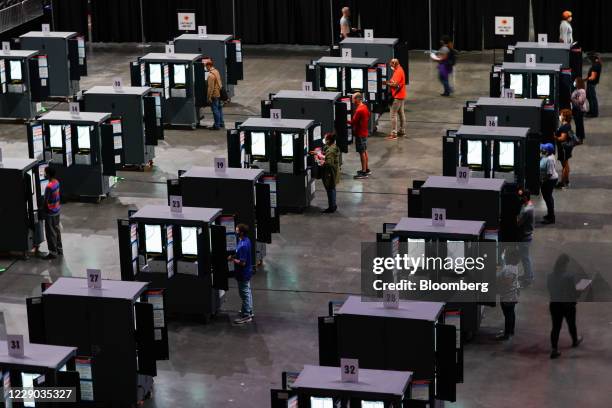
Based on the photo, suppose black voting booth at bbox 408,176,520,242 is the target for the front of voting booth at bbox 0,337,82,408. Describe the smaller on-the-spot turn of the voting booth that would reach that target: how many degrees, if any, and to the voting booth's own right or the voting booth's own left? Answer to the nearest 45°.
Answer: approximately 135° to the voting booth's own left

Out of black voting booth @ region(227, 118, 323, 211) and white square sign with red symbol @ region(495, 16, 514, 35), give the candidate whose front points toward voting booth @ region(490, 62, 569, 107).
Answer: the white square sign with red symbol

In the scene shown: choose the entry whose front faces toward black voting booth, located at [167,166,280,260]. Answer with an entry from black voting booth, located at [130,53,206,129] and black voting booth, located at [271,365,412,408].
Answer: black voting booth, located at [130,53,206,129]

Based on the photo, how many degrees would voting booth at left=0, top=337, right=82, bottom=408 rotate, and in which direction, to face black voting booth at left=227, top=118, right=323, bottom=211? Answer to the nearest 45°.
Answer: approximately 135° to its left

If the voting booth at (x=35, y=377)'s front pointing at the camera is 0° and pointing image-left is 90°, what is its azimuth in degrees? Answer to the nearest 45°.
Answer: approximately 0°

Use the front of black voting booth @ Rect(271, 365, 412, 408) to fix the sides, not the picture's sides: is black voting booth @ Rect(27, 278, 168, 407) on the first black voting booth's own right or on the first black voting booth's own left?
on the first black voting booth's own right

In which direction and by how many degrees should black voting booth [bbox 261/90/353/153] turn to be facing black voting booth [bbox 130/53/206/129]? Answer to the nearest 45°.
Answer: approximately 45° to its left

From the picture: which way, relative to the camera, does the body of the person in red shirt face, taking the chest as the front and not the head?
to the viewer's left

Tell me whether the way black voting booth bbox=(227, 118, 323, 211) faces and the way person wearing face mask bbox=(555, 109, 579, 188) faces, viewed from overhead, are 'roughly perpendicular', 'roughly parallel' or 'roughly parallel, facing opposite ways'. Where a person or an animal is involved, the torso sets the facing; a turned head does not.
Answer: roughly perpendicular

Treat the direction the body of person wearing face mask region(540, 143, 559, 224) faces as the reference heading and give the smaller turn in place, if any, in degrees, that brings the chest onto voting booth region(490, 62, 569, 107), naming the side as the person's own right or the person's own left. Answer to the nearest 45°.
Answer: approximately 90° to the person's own right

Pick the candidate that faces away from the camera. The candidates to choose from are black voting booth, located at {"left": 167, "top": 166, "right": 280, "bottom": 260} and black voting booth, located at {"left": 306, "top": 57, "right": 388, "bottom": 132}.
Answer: black voting booth, located at {"left": 167, "top": 166, "right": 280, "bottom": 260}

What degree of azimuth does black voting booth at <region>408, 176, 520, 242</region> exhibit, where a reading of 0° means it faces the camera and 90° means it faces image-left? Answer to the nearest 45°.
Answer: approximately 180°
